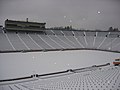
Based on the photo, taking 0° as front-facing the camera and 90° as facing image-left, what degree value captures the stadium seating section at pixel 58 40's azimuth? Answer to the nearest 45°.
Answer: approximately 0°

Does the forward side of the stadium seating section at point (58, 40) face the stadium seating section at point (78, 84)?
yes
